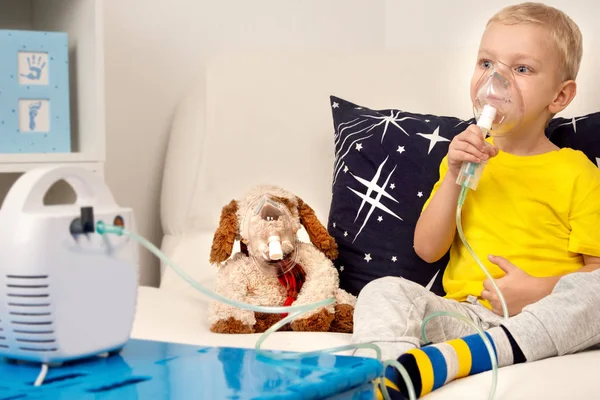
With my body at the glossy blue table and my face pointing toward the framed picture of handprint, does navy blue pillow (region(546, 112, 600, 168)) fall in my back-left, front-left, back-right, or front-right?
front-right

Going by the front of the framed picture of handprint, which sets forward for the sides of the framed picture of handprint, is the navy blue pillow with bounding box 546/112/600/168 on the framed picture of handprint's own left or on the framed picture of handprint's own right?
on the framed picture of handprint's own left

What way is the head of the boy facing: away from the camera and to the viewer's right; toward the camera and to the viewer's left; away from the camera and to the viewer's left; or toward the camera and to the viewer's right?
toward the camera and to the viewer's left

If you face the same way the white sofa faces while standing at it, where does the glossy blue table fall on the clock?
The glossy blue table is roughly at 12 o'clock from the white sofa.

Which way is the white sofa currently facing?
toward the camera

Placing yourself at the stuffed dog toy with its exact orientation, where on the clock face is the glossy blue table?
The glossy blue table is roughly at 12 o'clock from the stuffed dog toy.

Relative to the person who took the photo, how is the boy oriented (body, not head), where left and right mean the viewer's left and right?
facing the viewer and to the left of the viewer

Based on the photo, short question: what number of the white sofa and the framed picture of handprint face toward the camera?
2

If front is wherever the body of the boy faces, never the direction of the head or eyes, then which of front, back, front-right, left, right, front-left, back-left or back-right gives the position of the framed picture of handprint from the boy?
front-right

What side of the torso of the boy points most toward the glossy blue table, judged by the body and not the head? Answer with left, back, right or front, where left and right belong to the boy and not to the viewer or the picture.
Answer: front

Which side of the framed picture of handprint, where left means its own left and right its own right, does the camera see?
front

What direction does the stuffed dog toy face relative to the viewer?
toward the camera

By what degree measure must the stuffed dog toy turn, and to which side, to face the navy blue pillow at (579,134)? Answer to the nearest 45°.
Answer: approximately 90° to its left

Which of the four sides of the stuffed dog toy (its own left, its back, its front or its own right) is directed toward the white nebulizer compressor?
right

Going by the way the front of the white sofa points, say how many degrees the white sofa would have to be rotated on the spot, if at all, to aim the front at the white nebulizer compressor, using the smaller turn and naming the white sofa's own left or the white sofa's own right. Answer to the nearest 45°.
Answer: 0° — it already faces it
